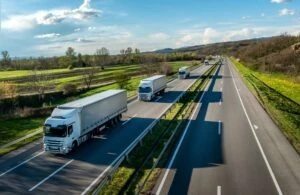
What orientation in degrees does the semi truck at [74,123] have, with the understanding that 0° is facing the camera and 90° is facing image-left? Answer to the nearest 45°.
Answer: approximately 45°
